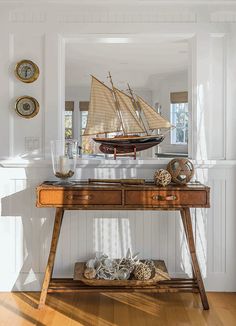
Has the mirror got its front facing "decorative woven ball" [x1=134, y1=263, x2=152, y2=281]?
yes

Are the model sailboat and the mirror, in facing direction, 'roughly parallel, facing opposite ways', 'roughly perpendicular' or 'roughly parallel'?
roughly perpendicular

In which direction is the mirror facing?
toward the camera

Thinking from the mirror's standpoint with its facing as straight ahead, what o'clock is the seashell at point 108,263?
The seashell is roughly at 12 o'clock from the mirror.

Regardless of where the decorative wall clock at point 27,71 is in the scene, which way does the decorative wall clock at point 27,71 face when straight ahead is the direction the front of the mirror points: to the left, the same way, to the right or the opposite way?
the same way

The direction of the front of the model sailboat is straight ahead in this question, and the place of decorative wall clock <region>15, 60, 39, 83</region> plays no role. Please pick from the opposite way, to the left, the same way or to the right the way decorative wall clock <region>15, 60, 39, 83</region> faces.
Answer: to the right

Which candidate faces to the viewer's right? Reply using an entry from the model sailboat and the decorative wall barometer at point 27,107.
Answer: the model sailboat

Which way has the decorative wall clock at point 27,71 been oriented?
toward the camera

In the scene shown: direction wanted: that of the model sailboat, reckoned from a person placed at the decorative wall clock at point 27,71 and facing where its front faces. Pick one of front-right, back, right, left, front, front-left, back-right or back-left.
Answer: left

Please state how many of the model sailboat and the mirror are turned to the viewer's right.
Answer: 1

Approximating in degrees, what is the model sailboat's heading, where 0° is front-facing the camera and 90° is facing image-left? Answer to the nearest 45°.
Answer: approximately 270°
